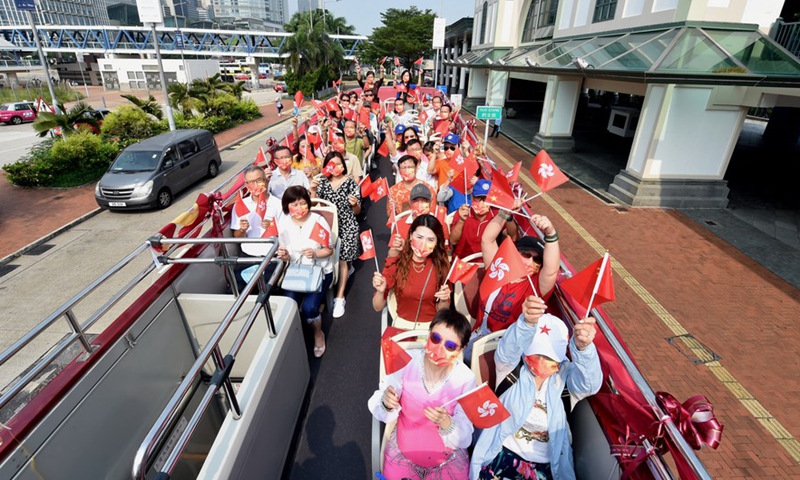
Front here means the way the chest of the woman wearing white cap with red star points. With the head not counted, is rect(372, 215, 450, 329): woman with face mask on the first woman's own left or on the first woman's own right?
on the first woman's own right

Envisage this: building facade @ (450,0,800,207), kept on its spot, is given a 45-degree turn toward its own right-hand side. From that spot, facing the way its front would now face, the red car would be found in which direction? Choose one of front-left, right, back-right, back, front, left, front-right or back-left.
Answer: front

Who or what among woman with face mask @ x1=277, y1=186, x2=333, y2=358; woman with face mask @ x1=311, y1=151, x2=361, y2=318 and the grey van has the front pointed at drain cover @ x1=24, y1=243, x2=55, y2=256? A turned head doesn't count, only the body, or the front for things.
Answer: the grey van

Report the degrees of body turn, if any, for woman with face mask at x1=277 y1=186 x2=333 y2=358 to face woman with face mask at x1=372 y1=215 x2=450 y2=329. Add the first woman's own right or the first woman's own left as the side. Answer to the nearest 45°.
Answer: approximately 45° to the first woman's own left

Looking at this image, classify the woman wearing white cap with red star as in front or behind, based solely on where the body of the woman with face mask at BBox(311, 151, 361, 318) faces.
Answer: in front

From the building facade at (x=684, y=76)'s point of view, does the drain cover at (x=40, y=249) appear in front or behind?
in front

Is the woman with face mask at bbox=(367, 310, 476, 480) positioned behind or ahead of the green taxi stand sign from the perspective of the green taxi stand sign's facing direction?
ahead

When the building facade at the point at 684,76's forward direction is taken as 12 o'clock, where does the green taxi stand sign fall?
The green taxi stand sign is roughly at 1 o'clock from the building facade.

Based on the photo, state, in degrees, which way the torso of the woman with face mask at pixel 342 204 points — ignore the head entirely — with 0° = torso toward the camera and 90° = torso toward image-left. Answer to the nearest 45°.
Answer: approximately 0°

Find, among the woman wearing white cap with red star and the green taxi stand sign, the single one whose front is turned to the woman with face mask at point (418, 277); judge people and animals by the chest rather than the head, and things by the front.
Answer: the green taxi stand sign

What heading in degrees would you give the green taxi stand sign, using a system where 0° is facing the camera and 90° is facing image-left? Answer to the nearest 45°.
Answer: approximately 0°

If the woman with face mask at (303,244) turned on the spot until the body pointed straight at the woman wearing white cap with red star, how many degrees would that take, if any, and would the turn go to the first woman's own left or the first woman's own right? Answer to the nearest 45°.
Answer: approximately 45° to the first woman's own left

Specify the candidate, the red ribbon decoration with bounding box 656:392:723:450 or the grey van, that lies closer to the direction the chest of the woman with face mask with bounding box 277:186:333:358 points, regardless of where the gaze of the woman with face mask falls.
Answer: the red ribbon decoration
